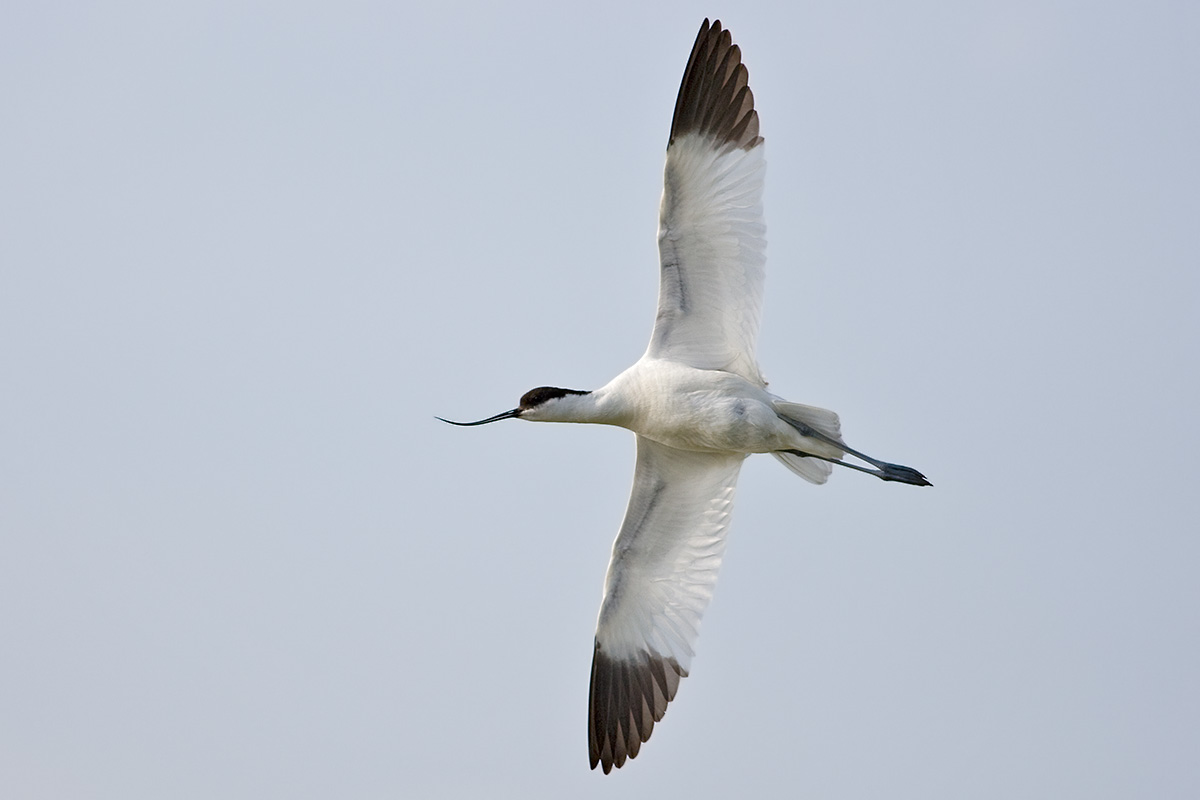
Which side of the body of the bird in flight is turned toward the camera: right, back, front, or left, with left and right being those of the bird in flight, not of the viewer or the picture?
left
